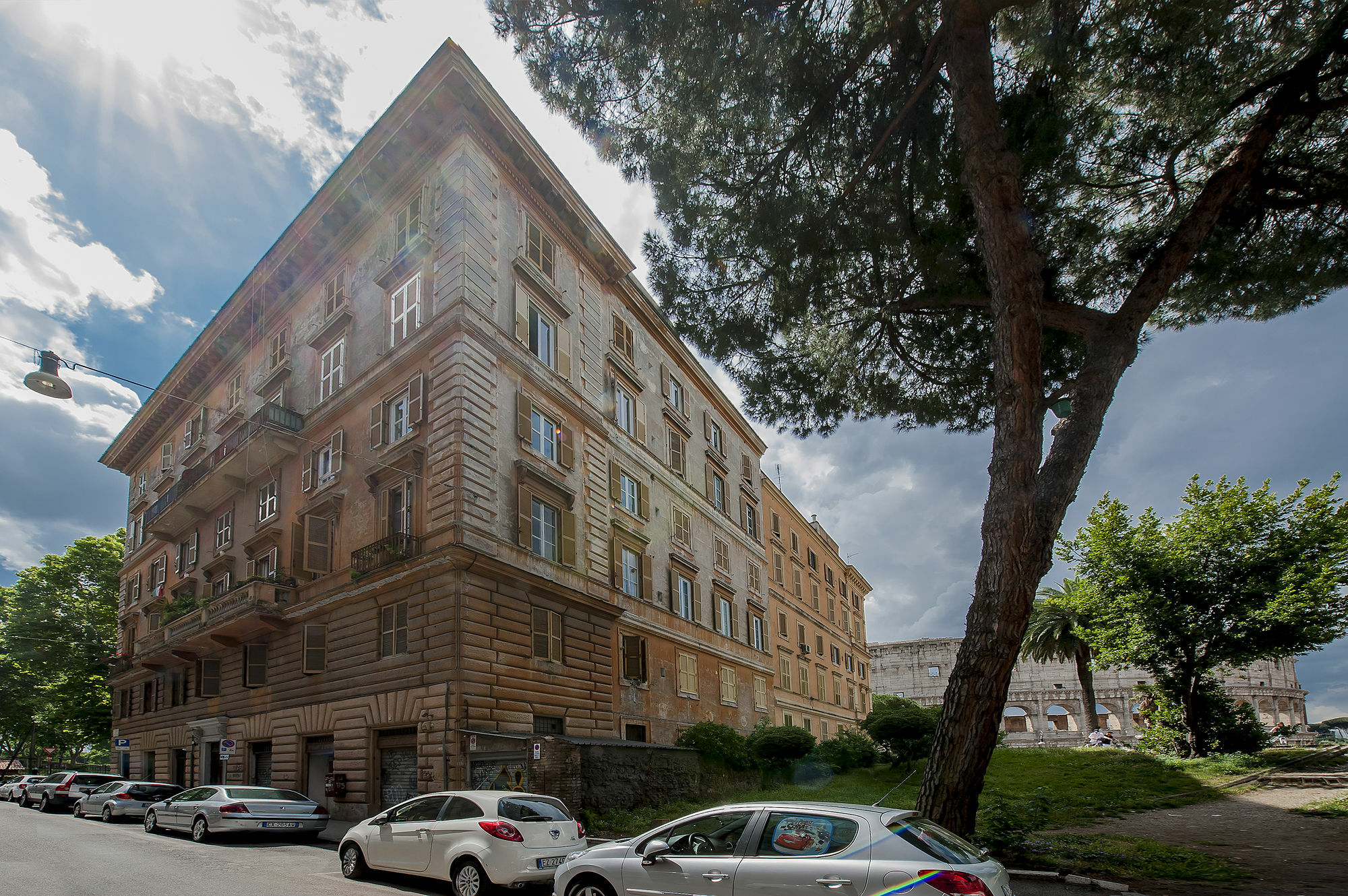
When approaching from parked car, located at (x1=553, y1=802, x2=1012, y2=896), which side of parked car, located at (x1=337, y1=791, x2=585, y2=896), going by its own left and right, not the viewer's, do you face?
back

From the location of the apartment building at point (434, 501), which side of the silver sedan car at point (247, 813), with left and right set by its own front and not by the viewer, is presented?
right

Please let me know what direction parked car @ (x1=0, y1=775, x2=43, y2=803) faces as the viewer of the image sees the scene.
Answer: facing away from the viewer and to the left of the viewer

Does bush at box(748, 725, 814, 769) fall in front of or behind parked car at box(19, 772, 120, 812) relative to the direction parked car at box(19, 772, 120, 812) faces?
behind

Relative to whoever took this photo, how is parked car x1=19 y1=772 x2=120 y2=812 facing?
facing away from the viewer and to the left of the viewer

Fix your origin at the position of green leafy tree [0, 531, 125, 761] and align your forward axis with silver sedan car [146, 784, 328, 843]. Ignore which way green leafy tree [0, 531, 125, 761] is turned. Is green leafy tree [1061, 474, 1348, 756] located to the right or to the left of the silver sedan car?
left

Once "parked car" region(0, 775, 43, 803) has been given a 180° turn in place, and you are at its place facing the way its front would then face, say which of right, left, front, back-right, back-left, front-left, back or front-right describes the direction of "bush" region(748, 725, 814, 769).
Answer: front

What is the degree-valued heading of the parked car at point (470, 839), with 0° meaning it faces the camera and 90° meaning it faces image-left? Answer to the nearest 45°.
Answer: approximately 135°

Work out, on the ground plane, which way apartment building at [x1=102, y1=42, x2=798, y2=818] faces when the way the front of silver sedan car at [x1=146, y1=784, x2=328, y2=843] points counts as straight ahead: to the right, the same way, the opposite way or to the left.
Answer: to the left
